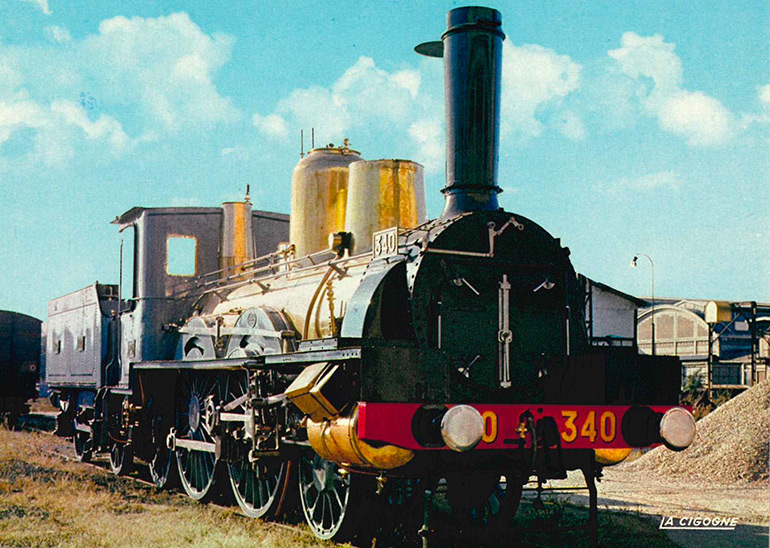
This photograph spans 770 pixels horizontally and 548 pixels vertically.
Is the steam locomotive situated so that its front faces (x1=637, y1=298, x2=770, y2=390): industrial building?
no

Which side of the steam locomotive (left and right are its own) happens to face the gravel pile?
left

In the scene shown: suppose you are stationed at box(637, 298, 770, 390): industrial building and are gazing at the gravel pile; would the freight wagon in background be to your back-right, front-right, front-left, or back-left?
front-right

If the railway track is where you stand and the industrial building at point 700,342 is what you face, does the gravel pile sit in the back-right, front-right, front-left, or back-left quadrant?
front-right

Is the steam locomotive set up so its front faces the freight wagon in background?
no

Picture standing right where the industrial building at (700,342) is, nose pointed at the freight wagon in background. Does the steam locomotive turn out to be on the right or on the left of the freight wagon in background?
left
